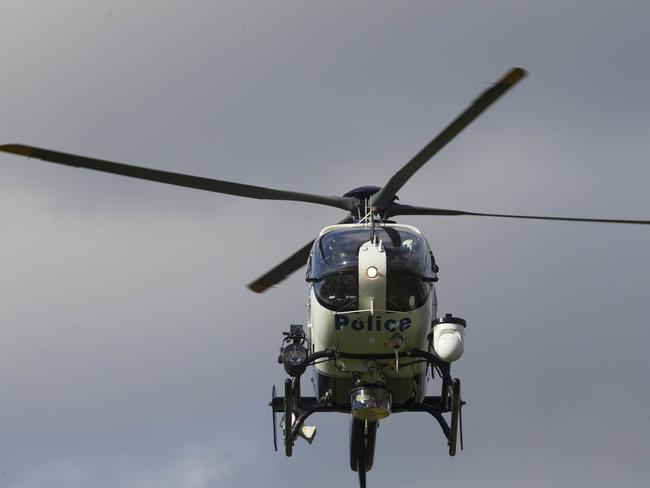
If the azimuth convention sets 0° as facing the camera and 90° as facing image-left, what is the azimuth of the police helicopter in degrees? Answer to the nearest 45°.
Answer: approximately 0°
